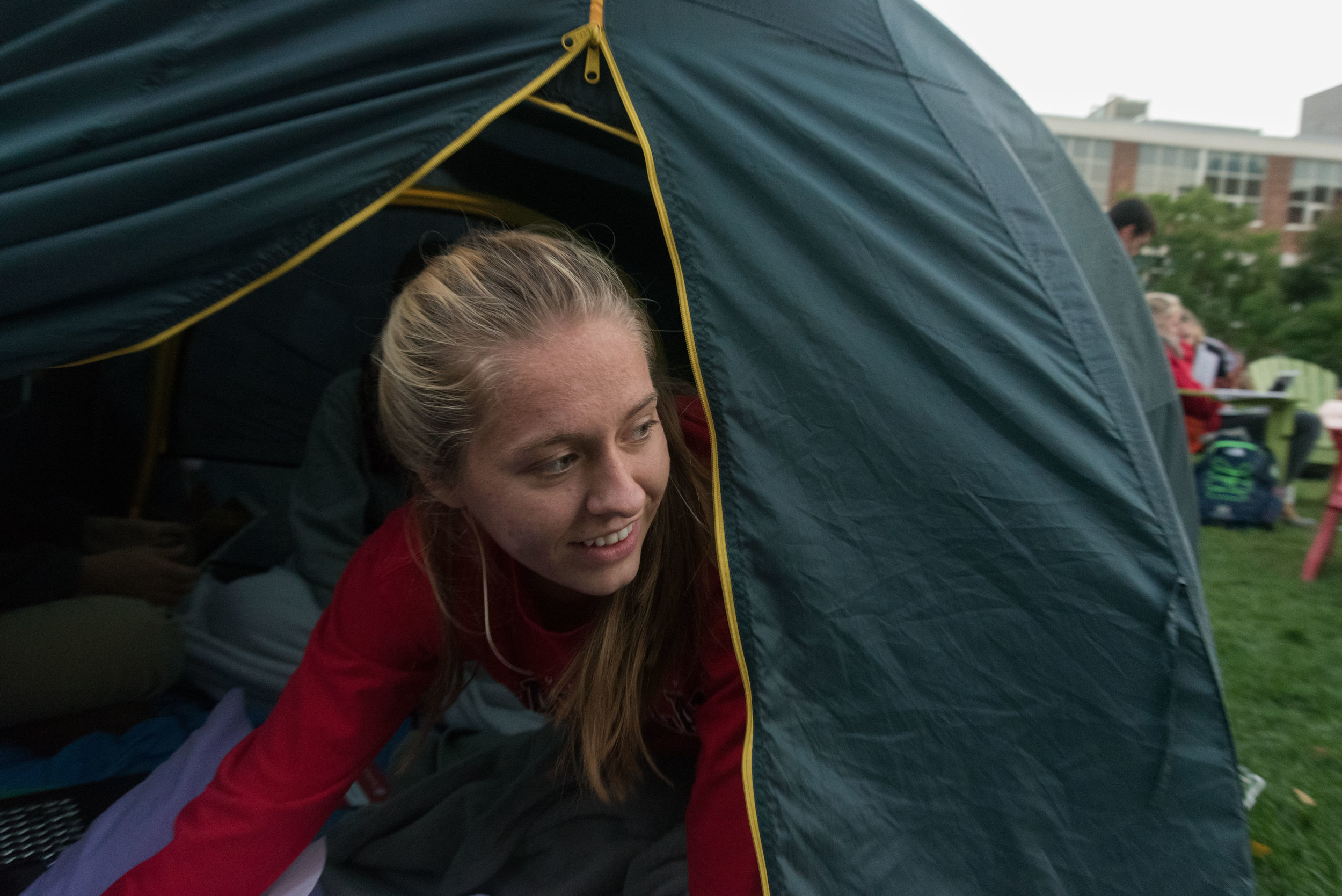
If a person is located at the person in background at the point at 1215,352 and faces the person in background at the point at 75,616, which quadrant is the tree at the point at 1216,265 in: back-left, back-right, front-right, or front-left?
back-right

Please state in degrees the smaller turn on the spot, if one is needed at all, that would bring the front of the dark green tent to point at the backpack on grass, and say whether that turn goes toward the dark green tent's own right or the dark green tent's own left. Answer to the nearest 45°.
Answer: approximately 135° to the dark green tent's own left

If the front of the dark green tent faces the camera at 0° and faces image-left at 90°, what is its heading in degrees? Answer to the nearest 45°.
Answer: approximately 0°

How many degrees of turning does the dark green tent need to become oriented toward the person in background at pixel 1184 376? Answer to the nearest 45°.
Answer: approximately 135° to its left
